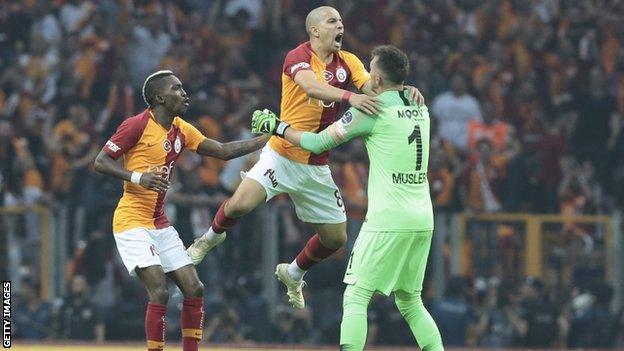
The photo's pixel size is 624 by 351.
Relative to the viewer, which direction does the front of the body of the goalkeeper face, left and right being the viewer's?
facing away from the viewer and to the left of the viewer

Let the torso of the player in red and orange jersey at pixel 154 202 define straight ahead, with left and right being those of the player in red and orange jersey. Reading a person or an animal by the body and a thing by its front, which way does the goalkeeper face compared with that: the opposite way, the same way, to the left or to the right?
the opposite way

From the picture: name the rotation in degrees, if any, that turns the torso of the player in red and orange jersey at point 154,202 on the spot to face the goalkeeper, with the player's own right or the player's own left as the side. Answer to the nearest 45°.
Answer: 0° — they already face them

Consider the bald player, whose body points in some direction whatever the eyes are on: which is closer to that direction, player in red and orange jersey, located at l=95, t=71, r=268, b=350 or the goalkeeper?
the goalkeeper

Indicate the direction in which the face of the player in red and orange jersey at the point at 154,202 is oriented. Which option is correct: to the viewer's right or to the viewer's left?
to the viewer's right

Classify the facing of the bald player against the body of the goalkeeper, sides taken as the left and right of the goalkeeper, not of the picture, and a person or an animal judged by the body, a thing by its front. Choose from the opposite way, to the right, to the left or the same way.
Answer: the opposite way
